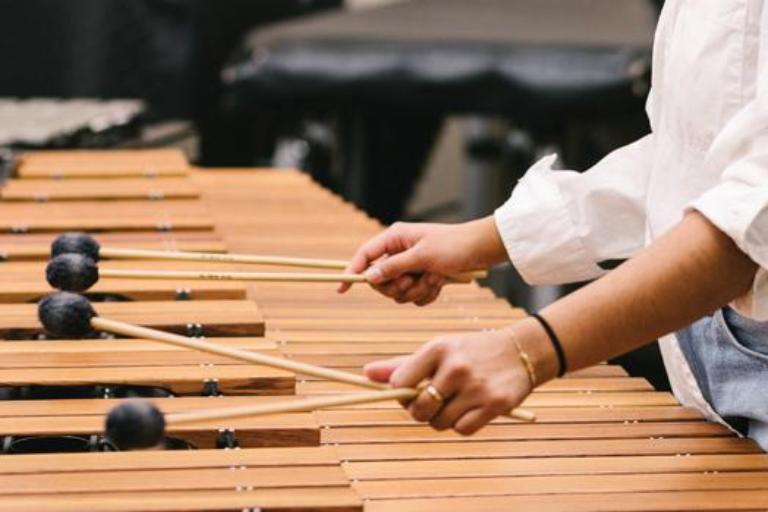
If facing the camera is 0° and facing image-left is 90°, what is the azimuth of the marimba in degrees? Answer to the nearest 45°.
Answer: approximately 270°

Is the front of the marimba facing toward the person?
yes
